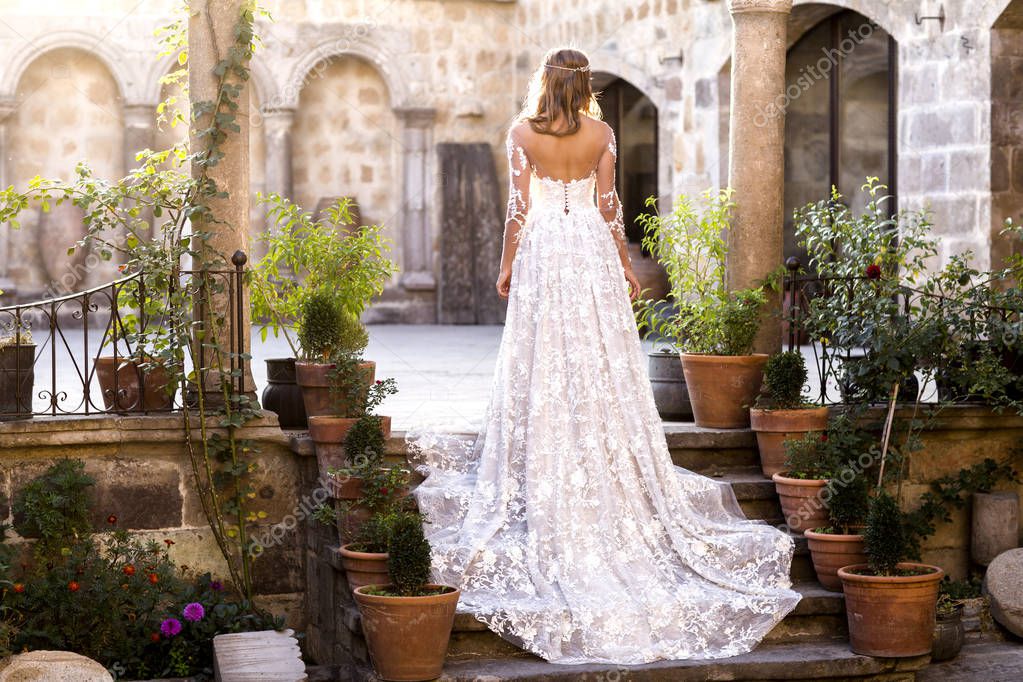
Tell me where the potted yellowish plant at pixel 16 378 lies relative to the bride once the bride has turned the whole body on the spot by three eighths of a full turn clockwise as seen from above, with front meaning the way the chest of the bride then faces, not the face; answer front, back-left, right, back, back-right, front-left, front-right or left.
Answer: back-right

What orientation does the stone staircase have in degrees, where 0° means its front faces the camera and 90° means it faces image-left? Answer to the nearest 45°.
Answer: approximately 0°

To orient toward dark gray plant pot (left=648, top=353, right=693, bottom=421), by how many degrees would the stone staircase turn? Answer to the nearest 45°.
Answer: approximately 180°

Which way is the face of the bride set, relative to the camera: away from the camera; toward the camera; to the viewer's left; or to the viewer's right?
away from the camera

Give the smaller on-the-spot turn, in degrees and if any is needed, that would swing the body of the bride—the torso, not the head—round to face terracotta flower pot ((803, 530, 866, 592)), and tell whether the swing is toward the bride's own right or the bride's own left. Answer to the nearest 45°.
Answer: approximately 90° to the bride's own right

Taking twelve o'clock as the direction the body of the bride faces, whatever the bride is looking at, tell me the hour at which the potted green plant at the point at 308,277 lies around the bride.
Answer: The potted green plant is roughly at 10 o'clock from the bride.

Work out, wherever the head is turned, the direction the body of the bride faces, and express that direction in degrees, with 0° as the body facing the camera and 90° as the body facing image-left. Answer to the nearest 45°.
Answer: approximately 180°
